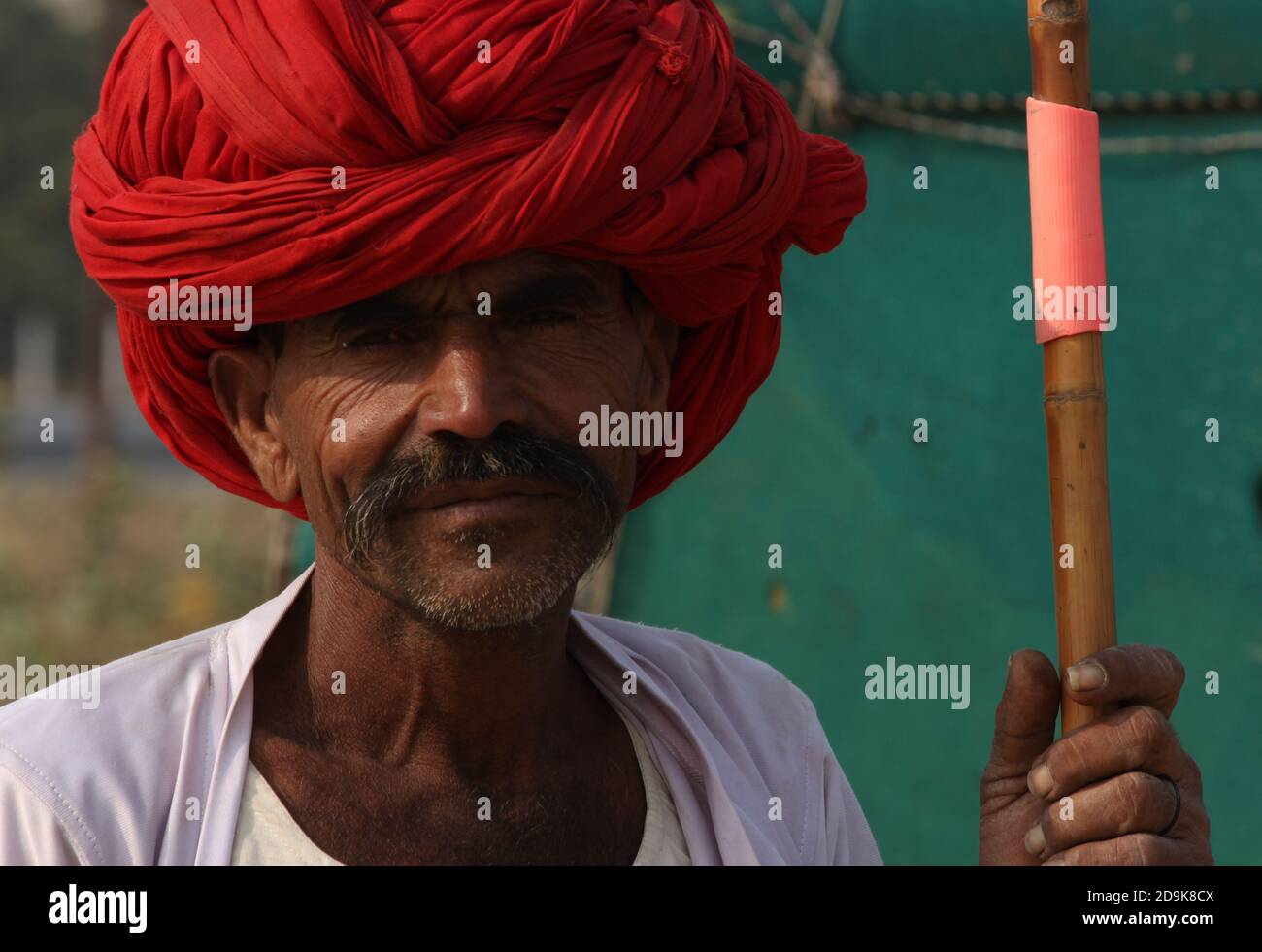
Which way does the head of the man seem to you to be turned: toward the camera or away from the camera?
toward the camera

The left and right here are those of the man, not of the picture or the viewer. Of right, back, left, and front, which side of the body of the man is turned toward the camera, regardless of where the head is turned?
front
